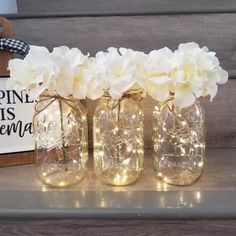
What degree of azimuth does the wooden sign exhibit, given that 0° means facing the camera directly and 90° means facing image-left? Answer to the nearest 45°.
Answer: approximately 0°

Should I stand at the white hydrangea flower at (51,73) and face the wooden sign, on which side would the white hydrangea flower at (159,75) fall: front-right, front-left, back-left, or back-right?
back-right
